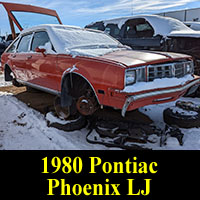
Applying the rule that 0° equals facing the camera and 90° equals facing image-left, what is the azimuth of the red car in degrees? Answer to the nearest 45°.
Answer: approximately 315°

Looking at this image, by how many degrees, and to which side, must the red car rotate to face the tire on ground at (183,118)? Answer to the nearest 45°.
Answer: approximately 45° to its left
